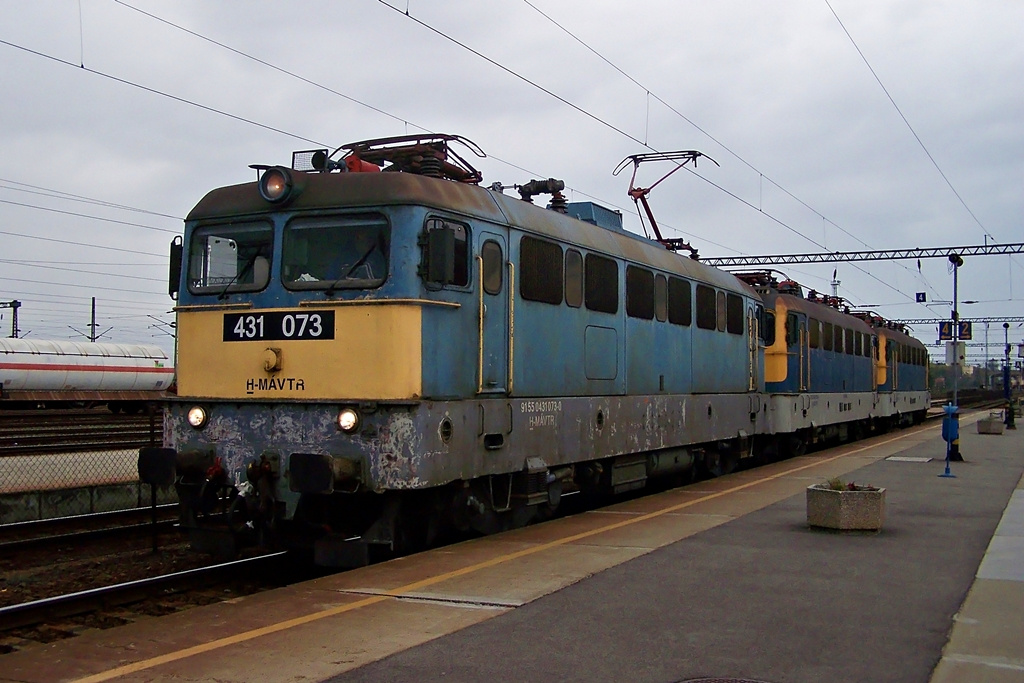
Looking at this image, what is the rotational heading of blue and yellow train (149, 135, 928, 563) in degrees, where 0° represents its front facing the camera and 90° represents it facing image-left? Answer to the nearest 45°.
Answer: approximately 45°

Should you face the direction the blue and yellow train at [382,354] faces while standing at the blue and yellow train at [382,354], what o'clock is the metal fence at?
The metal fence is roughly at 3 o'clock from the blue and yellow train.

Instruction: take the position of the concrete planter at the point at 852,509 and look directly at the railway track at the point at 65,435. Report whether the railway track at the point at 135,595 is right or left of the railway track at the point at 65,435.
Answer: left

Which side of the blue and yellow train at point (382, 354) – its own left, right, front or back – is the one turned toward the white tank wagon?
right

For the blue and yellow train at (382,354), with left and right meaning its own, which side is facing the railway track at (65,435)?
right

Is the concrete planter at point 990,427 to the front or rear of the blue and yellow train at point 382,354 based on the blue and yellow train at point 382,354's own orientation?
to the rear

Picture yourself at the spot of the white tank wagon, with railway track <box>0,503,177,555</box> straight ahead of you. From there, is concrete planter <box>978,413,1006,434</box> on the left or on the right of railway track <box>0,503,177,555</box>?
left
